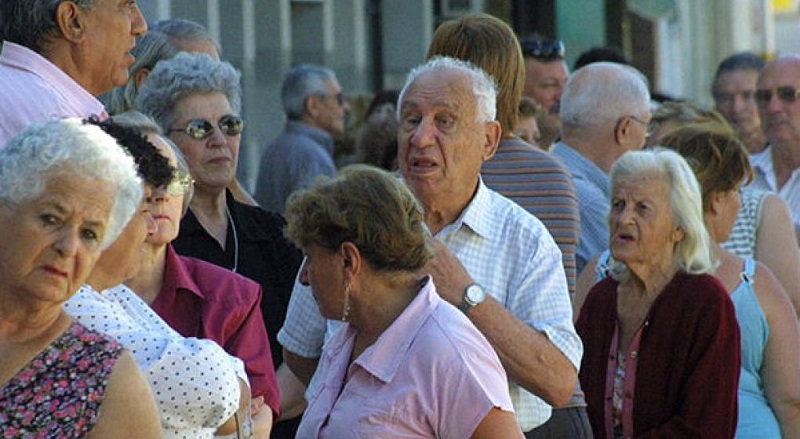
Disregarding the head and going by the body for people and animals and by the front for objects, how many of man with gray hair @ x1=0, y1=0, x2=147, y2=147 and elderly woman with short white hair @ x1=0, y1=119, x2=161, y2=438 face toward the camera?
1

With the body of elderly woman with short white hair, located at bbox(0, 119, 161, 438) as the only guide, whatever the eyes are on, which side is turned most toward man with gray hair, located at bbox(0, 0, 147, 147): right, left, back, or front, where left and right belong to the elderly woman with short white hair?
back

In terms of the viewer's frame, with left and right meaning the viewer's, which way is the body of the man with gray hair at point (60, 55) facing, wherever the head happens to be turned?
facing to the right of the viewer

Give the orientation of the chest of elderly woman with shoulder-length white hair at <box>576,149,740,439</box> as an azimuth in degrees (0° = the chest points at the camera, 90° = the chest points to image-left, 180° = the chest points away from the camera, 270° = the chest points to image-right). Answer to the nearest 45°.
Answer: approximately 45°

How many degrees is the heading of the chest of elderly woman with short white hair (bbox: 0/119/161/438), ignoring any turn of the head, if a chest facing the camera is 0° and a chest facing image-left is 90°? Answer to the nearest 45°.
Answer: approximately 0°

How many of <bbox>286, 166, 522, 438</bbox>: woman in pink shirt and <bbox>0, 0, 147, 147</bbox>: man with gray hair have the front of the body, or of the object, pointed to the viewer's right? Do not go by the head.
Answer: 1

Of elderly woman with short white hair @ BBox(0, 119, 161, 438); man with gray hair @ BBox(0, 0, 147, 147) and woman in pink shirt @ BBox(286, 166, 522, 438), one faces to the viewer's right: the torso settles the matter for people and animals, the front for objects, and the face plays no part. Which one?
the man with gray hair

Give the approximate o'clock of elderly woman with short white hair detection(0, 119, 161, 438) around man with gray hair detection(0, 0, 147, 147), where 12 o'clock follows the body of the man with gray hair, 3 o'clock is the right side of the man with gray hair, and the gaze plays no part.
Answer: The elderly woman with short white hair is roughly at 3 o'clock from the man with gray hair.
